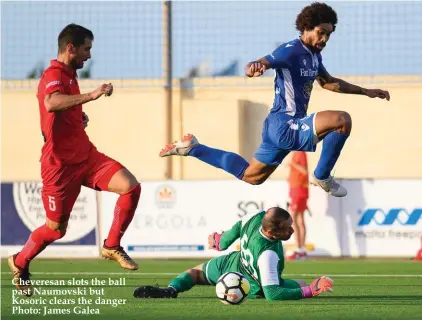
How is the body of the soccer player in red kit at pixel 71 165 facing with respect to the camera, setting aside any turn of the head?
to the viewer's right

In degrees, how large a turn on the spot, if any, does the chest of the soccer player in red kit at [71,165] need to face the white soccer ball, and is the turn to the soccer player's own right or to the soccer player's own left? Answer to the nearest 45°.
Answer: approximately 45° to the soccer player's own right

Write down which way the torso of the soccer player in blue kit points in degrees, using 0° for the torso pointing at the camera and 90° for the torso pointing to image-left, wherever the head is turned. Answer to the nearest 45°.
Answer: approximately 315°

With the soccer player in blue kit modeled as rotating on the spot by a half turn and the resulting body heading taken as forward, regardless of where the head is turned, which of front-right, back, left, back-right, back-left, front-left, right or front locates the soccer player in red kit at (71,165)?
front-left

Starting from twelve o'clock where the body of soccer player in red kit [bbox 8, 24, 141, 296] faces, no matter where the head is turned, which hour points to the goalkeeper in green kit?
The goalkeeper in green kit is roughly at 1 o'clock from the soccer player in red kit.

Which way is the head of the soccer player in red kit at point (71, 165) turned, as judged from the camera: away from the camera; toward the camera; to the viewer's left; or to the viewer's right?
to the viewer's right
